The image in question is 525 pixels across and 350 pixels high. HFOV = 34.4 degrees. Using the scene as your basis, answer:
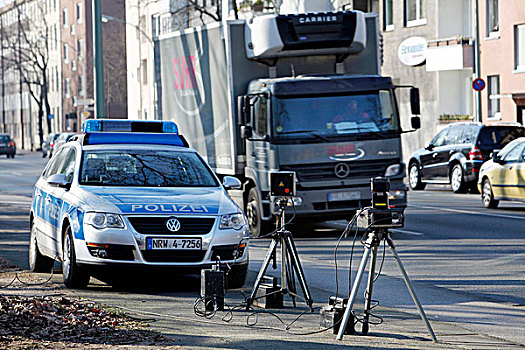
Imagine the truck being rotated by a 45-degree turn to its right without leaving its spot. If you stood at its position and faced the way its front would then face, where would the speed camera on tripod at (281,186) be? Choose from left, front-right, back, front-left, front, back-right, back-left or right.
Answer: front

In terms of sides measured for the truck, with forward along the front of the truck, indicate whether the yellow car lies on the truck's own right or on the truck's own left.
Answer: on the truck's own left

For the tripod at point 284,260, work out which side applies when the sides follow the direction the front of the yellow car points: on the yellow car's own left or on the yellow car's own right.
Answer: on the yellow car's own left

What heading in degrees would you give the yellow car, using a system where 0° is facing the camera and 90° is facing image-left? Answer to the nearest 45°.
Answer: approximately 135°

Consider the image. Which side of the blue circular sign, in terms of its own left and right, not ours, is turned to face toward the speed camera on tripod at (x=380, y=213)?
front

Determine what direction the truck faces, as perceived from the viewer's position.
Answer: facing the viewer and to the right of the viewer

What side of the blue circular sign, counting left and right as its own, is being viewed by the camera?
front

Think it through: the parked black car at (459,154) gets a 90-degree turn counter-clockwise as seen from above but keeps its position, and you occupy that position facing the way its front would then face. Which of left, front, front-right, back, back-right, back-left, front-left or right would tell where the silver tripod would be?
front-left

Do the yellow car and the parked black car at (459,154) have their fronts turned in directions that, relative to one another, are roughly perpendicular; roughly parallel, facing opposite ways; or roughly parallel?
roughly parallel

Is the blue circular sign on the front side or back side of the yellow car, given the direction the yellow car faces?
on the front side

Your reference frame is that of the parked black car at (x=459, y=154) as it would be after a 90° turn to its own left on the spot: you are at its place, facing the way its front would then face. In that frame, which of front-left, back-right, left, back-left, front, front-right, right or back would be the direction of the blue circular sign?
back-right

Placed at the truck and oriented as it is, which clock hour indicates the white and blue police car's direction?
The white and blue police car is roughly at 2 o'clock from the truck.

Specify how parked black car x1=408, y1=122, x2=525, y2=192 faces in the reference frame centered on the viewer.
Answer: facing away from the viewer and to the left of the viewer

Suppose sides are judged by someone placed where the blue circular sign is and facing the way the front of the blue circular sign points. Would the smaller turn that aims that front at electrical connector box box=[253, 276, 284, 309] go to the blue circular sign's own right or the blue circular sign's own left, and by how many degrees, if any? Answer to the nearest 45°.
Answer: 0° — it already faces it

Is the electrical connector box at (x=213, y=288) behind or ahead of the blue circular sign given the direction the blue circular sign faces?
ahead

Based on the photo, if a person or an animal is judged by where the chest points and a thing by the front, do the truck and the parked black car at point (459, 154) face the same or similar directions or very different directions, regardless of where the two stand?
very different directions

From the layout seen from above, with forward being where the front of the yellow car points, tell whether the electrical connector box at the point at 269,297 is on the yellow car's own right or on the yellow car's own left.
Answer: on the yellow car's own left

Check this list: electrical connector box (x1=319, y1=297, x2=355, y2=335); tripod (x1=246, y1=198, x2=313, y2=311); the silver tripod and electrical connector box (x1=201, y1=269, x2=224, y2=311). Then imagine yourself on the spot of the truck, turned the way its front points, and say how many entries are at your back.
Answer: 0
